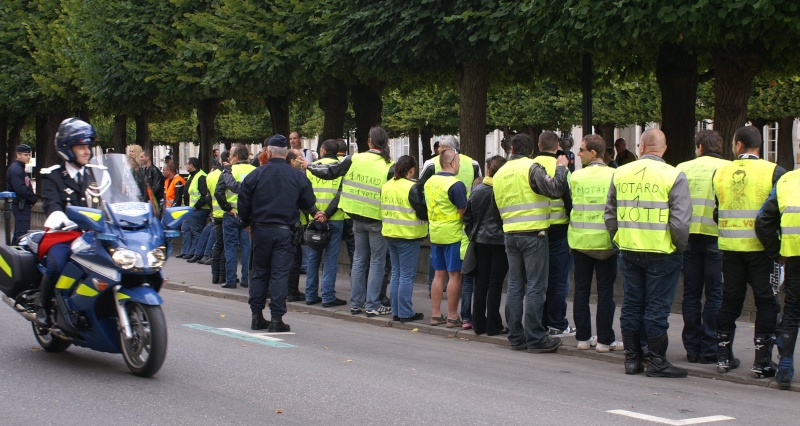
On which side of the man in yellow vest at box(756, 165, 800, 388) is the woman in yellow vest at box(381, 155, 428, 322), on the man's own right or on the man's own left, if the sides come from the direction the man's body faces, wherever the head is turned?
on the man's own left

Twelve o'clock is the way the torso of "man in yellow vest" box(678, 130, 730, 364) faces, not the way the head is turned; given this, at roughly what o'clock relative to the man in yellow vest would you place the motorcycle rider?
The motorcycle rider is roughly at 8 o'clock from the man in yellow vest.

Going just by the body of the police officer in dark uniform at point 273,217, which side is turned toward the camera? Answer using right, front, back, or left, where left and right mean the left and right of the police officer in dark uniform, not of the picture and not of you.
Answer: back

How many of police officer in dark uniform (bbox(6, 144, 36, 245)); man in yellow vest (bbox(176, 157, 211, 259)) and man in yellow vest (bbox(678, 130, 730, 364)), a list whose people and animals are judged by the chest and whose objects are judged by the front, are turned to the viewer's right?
1

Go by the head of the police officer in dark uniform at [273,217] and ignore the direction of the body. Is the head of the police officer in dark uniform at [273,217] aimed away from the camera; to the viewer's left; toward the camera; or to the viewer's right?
away from the camera

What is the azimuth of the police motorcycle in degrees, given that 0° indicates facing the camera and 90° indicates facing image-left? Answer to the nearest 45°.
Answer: approximately 315°

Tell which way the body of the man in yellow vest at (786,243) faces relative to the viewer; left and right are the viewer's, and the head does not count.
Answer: facing away from the viewer

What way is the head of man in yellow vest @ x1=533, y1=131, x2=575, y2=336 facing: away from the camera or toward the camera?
away from the camera

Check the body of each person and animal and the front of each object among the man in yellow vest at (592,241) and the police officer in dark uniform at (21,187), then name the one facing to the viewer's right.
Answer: the police officer in dark uniform

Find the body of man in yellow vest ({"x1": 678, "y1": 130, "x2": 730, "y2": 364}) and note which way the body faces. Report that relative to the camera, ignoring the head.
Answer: away from the camera

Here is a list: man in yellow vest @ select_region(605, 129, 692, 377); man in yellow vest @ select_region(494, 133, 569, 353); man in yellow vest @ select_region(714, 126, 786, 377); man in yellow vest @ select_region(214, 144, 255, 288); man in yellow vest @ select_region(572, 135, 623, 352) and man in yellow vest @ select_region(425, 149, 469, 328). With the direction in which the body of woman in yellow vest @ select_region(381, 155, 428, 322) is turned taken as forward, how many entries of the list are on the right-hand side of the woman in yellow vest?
5

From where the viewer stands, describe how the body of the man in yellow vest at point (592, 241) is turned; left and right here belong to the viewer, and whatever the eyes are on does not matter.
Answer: facing away from the viewer
